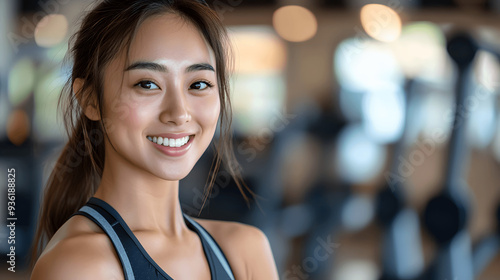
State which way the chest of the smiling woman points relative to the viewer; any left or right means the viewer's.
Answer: facing the viewer and to the right of the viewer
